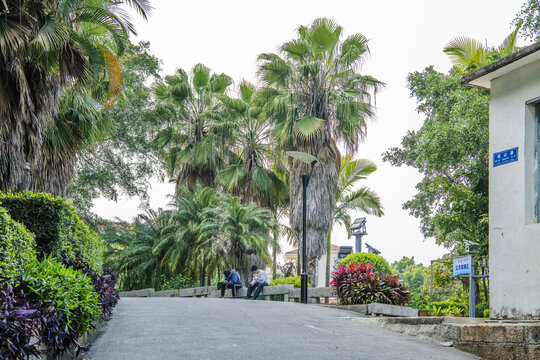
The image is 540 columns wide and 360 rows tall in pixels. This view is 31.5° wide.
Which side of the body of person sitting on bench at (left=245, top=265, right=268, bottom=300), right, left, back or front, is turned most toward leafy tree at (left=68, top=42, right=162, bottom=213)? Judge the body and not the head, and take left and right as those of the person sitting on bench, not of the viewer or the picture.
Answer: right

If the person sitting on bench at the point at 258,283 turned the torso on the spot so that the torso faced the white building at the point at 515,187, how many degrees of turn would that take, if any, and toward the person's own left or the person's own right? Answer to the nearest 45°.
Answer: approximately 45° to the person's own left

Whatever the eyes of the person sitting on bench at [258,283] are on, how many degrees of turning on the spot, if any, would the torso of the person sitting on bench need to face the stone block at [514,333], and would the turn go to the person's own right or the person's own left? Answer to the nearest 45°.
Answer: approximately 45° to the person's own left

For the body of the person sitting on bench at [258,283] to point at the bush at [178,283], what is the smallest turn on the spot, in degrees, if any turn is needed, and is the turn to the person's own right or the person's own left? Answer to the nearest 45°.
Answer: approximately 135° to the person's own right

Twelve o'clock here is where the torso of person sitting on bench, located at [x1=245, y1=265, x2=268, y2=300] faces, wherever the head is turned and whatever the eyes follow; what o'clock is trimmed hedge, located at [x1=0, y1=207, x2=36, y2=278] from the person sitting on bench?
The trimmed hedge is roughly at 11 o'clock from the person sitting on bench.

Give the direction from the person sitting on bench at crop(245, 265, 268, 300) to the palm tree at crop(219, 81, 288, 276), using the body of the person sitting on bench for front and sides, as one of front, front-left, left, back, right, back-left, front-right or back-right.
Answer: back-right

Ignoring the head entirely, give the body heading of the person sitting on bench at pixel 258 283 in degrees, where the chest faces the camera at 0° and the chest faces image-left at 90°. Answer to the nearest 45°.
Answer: approximately 45°
